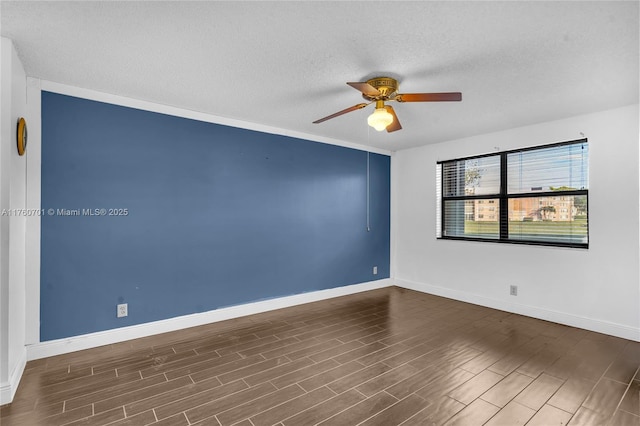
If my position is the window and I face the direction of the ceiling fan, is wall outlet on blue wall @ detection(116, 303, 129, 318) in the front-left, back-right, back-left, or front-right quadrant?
front-right

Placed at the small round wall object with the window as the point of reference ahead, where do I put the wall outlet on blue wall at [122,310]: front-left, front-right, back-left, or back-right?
front-left

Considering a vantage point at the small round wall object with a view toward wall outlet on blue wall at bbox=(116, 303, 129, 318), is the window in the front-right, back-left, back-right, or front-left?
front-right

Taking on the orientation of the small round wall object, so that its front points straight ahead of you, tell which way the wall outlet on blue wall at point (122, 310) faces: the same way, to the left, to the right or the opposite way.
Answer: to the right

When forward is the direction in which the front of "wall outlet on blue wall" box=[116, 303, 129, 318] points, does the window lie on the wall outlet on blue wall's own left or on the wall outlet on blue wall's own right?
on the wall outlet on blue wall's own left

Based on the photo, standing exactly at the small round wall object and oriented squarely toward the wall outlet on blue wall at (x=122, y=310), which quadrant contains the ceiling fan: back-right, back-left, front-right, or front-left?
front-right

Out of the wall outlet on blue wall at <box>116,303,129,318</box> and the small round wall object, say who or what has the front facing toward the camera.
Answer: the wall outlet on blue wall

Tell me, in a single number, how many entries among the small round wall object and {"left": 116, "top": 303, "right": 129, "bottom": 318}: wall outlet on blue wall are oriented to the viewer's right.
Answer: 1

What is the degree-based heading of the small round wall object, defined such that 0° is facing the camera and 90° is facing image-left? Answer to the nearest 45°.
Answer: approximately 270°

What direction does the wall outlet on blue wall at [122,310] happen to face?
toward the camera
